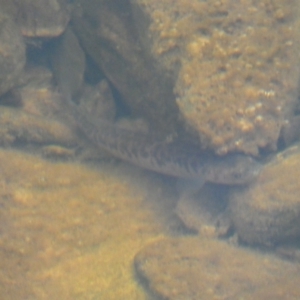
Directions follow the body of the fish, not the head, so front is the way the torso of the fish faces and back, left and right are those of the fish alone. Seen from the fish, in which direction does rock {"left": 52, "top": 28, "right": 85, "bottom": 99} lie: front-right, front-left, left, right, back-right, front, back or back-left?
back-left

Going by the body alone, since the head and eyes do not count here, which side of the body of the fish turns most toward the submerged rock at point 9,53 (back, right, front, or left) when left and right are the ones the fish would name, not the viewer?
back

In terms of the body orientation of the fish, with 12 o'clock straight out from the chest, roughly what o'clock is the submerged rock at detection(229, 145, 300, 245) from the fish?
The submerged rock is roughly at 1 o'clock from the fish.

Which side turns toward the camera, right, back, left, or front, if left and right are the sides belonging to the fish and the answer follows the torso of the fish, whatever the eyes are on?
right
